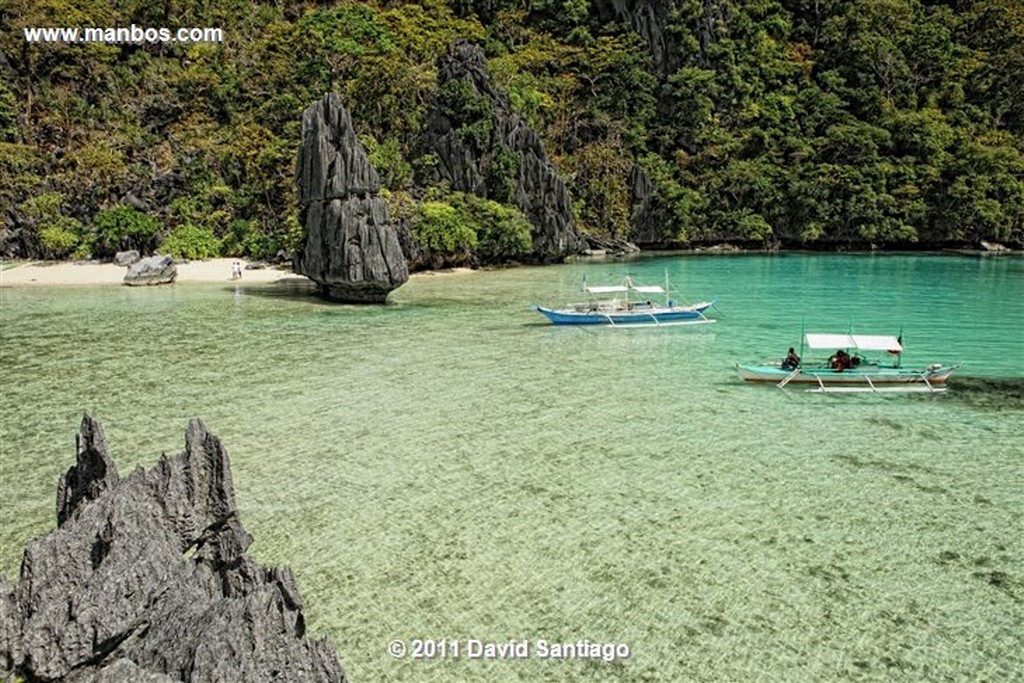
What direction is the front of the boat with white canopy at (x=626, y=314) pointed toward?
to the viewer's left

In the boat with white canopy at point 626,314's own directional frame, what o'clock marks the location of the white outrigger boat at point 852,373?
The white outrigger boat is roughly at 8 o'clock from the boat with white canopy.

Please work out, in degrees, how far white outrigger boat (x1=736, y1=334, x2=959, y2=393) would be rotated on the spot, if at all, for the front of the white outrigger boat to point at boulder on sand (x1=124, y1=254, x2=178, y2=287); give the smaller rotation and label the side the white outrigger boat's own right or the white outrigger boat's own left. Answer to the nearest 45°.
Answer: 0° — it already faces it

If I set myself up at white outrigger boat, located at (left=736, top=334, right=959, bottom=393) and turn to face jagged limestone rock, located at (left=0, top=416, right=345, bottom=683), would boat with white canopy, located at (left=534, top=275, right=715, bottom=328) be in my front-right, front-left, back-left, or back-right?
back-right

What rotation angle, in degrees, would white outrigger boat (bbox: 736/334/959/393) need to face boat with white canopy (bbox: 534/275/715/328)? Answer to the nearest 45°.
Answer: approximately 45° to its right

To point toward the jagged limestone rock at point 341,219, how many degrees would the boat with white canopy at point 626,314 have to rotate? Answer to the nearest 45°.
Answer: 0° — it already faces it

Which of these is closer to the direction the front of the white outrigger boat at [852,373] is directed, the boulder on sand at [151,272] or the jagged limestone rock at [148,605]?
the boulder on sand

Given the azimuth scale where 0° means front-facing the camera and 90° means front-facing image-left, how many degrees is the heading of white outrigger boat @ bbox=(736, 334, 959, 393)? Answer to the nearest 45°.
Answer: approximately 90°
